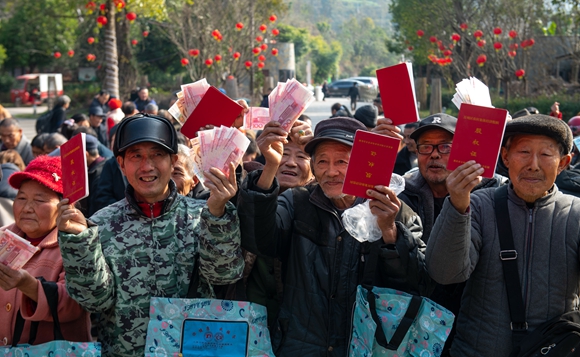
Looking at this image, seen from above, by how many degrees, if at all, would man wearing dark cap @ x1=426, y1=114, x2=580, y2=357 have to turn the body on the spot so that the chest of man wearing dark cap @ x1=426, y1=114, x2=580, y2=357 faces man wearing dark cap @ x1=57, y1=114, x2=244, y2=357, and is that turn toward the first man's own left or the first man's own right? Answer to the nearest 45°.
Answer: approximately 90° to the first man's own right

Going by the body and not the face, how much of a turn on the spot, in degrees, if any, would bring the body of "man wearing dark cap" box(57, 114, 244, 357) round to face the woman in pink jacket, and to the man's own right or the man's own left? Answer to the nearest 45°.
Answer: approximately 135° to the man's own right

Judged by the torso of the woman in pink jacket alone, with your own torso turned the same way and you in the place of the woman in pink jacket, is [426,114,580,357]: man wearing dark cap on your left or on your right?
on your left

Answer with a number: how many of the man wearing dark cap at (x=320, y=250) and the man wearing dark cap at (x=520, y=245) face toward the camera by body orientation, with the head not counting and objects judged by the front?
2

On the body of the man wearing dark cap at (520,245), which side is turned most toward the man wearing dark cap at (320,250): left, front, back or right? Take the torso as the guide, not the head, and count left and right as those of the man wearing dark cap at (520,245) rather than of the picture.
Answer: right

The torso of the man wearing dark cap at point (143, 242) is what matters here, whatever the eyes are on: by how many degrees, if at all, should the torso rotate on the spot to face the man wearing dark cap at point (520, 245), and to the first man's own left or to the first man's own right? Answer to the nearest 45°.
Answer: approximately 90° to the first man's own left

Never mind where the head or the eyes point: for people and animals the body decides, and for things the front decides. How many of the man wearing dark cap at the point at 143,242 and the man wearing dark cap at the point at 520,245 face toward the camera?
2

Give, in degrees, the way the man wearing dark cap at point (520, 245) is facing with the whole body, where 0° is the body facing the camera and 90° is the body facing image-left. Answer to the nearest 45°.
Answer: approximately 0°

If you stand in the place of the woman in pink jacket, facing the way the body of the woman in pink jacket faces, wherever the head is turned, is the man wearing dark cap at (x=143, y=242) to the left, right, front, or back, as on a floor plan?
left

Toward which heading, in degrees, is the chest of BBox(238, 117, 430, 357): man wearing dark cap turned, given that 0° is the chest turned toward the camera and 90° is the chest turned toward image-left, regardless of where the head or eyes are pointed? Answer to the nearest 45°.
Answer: approximately 0°
